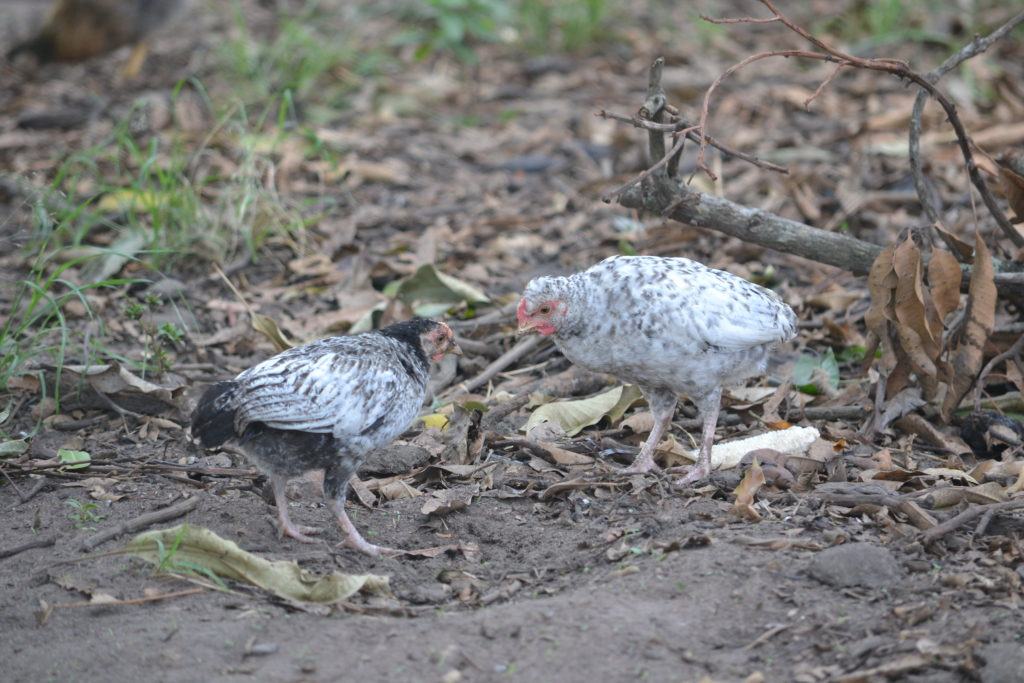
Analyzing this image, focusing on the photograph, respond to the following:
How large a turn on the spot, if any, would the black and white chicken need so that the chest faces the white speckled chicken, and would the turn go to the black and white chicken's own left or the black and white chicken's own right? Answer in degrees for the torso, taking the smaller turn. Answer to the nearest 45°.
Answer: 0° — it already faces it

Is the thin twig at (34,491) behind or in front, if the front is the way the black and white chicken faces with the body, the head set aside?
behind

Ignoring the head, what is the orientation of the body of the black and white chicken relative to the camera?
to the viewer's right

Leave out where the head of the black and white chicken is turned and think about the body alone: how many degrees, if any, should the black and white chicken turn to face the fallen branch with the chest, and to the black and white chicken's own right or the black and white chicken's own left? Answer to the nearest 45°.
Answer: approximately 45° to the black and white chicken's own left

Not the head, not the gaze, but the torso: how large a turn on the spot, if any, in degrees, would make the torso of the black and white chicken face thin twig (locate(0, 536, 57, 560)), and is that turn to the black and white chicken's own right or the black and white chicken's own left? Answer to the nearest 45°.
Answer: approximately 180°

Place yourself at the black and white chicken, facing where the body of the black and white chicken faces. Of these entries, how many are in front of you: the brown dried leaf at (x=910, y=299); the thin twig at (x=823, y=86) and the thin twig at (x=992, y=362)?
3

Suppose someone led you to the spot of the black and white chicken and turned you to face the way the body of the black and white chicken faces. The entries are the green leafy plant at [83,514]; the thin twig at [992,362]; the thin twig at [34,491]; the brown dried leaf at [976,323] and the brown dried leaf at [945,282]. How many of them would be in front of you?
3

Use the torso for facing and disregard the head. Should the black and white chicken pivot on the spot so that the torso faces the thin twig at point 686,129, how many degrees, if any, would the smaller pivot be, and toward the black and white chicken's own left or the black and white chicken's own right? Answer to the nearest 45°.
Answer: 0° — it already faces it
